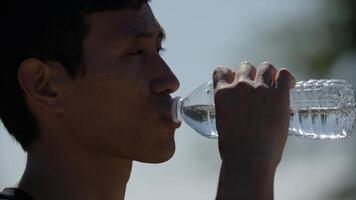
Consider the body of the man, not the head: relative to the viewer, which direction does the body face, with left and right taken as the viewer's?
facing to the right of the viewer

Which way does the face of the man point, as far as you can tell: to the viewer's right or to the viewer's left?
to the viewer's right
